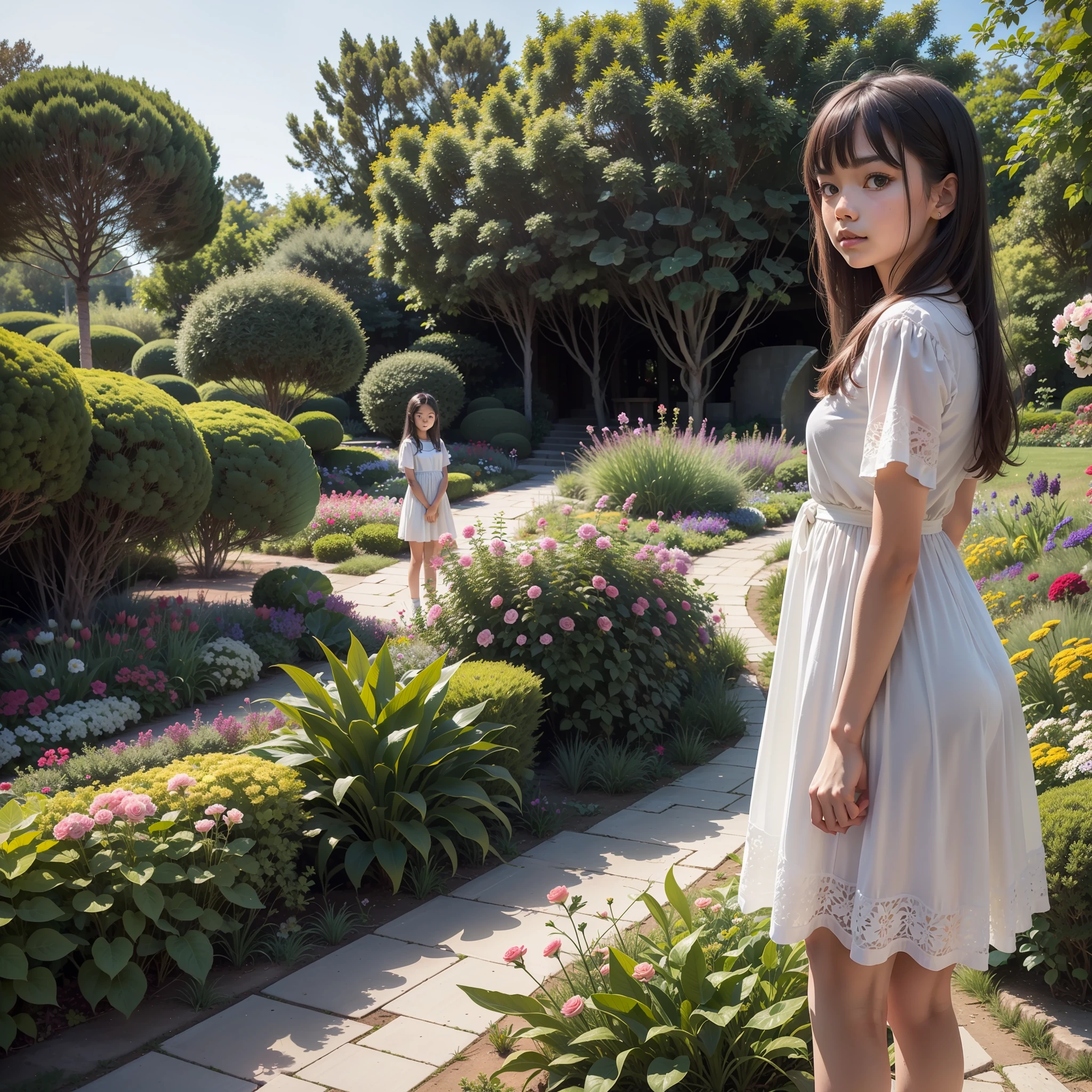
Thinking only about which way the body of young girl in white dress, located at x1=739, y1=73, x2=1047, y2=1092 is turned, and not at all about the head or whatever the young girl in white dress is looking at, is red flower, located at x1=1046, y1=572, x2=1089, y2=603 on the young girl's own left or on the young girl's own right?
on the young girl's own right

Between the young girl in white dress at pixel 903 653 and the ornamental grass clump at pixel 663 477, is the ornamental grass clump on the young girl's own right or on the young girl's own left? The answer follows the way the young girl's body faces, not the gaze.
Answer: on the young girl's own right

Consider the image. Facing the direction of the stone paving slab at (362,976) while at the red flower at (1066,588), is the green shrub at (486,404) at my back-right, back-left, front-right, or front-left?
back-right

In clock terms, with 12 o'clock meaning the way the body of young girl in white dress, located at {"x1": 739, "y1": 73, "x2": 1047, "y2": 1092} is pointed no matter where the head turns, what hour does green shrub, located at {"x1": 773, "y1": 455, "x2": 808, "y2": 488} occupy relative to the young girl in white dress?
The green shrub is roughly at 3 o'clock from the young girl in white dress.

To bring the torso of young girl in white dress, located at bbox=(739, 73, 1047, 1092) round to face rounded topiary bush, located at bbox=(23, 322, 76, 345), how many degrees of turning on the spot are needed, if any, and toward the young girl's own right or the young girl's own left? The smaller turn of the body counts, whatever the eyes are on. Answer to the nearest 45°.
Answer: approximately 45° to the young girl's own right

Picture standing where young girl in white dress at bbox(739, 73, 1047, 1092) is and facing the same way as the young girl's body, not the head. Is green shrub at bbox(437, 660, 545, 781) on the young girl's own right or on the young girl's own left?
on the young girl's own right

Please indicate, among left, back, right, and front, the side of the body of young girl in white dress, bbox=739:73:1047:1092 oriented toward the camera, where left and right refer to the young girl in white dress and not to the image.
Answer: left

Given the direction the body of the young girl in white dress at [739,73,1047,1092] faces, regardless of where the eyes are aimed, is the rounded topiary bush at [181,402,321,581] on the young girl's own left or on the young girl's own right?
on the young girl's own right
